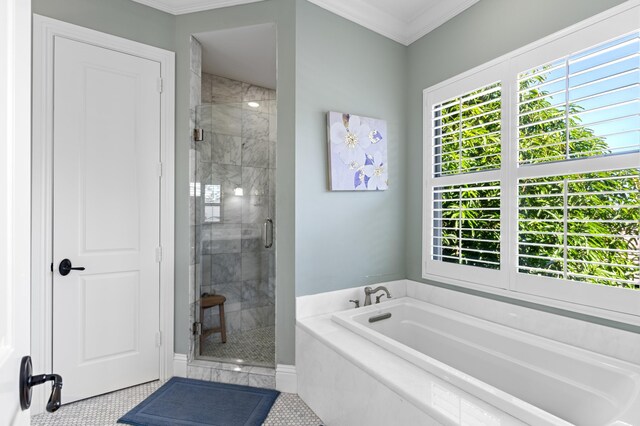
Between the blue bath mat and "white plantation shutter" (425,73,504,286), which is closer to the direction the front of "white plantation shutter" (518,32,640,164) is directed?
the blue bath mat

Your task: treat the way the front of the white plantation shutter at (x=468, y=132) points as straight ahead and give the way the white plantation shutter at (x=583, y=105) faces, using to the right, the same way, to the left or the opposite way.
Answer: the same way

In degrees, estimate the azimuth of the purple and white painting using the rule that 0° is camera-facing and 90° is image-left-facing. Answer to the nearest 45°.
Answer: approximately 315°

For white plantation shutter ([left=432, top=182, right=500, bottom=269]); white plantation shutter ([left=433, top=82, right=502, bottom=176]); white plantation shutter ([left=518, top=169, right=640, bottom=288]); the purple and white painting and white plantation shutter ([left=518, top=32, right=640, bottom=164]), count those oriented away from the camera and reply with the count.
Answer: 0

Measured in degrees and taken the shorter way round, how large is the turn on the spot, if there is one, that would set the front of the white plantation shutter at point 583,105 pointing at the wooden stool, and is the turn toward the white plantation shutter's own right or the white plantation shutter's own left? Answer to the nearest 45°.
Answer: approximately 45° to the white plantation shutter's own right

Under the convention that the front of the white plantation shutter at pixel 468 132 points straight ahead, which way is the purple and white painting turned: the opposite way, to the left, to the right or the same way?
to the left

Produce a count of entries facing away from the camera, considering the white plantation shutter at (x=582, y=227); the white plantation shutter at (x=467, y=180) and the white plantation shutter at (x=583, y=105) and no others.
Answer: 0

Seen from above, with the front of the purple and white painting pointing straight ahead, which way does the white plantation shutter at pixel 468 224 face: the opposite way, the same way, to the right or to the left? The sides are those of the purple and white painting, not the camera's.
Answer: to the right

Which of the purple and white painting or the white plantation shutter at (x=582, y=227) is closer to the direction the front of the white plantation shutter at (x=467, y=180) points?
the purple and white painting

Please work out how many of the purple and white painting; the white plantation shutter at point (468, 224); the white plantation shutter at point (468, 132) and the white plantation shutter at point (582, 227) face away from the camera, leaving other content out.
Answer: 0

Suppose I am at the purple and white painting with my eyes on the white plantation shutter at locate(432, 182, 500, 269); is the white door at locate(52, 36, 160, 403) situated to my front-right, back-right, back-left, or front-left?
back-right

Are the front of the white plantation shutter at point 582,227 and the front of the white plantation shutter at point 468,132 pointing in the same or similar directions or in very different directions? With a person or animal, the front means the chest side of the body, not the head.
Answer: same or similar directions

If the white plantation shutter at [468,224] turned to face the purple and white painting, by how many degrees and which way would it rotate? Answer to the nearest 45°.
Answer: approximately 45° to its right

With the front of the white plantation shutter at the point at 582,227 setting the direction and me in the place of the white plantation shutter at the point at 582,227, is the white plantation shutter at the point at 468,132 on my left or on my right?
on my right

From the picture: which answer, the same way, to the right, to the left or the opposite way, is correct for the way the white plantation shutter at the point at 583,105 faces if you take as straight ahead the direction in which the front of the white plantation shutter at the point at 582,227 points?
the same way

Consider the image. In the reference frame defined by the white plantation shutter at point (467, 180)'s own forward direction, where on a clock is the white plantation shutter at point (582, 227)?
the white plantation shutter at point (582, 227) is roughly at 9 o'clock from the white plantation shutter at point (467, 180).

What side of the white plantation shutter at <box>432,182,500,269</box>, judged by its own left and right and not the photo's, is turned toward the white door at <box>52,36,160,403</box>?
front

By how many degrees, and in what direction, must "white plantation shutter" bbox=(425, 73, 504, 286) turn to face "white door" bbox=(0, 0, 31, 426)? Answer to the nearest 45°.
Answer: approximately 45° to its left

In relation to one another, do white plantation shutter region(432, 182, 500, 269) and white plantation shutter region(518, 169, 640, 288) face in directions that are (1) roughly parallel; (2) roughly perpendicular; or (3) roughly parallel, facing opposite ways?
roughly parallel

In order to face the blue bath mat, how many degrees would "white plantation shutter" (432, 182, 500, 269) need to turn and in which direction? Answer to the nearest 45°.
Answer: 0° — it already faces it
